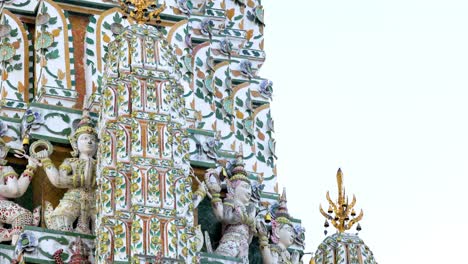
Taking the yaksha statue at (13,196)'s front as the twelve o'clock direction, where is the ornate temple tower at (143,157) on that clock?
The ornate temple tower is roughly at 10 o'clock from the yaksha statue.

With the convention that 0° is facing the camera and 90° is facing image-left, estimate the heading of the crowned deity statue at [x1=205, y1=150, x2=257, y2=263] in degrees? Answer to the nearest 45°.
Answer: approximately 315°

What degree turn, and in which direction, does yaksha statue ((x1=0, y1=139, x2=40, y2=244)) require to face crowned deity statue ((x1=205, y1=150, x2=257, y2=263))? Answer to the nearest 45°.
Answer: approximately 90° to its left

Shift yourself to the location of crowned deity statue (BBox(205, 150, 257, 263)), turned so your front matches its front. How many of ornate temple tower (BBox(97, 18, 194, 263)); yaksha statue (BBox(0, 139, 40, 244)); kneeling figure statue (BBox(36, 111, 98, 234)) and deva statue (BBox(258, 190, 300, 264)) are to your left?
1

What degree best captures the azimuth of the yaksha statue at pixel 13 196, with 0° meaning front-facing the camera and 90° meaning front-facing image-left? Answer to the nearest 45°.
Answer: approximately 0°
